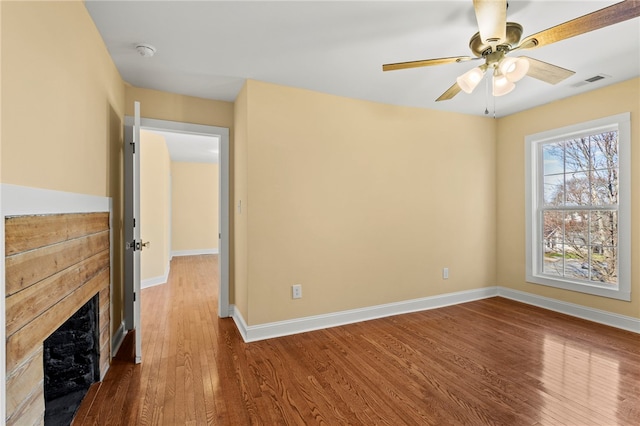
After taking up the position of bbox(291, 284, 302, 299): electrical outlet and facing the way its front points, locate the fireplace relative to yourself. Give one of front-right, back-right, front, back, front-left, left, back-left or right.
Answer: right

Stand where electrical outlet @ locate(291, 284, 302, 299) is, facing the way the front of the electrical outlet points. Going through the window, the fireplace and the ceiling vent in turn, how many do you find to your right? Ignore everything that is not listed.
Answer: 1

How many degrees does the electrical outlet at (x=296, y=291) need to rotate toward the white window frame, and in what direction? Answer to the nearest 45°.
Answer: approximately 45° to its left

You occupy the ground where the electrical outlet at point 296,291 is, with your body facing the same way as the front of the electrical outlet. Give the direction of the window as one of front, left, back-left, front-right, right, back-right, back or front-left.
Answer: front-left

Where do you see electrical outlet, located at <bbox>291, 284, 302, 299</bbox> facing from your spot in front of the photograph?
facing the viewer and to the right of the viewer

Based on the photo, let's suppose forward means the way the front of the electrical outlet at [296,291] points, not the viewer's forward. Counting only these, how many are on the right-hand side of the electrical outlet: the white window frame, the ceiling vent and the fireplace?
1
